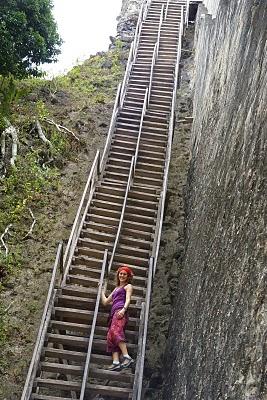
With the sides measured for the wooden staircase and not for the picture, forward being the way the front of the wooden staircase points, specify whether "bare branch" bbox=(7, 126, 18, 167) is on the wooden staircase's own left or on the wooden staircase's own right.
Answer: on the wooden staircase's own right

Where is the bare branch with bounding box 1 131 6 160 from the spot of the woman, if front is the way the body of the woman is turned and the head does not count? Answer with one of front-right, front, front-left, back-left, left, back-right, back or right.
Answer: right

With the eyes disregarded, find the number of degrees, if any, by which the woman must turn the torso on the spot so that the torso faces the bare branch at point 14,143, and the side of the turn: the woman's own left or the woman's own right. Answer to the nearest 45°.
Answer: approximately 90° to the woman's own right

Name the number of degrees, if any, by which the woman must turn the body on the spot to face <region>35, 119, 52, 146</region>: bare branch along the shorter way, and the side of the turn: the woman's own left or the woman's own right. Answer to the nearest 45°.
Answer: approximately 90° to the woman's own right

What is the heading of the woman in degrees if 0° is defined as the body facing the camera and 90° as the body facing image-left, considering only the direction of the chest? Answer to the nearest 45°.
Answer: approximately 45°

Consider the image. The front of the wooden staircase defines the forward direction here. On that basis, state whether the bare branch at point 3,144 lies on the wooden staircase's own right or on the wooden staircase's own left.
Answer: on the wooden staircase's own right

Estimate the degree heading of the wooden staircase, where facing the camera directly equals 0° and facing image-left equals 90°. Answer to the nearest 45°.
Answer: approximately 0°
